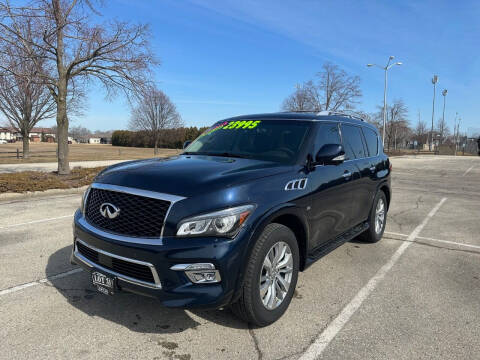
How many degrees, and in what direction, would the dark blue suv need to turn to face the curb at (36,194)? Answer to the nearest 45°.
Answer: approximately 90° to its right

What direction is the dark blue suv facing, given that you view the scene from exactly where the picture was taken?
facing the viewer and to the left of the viewer
